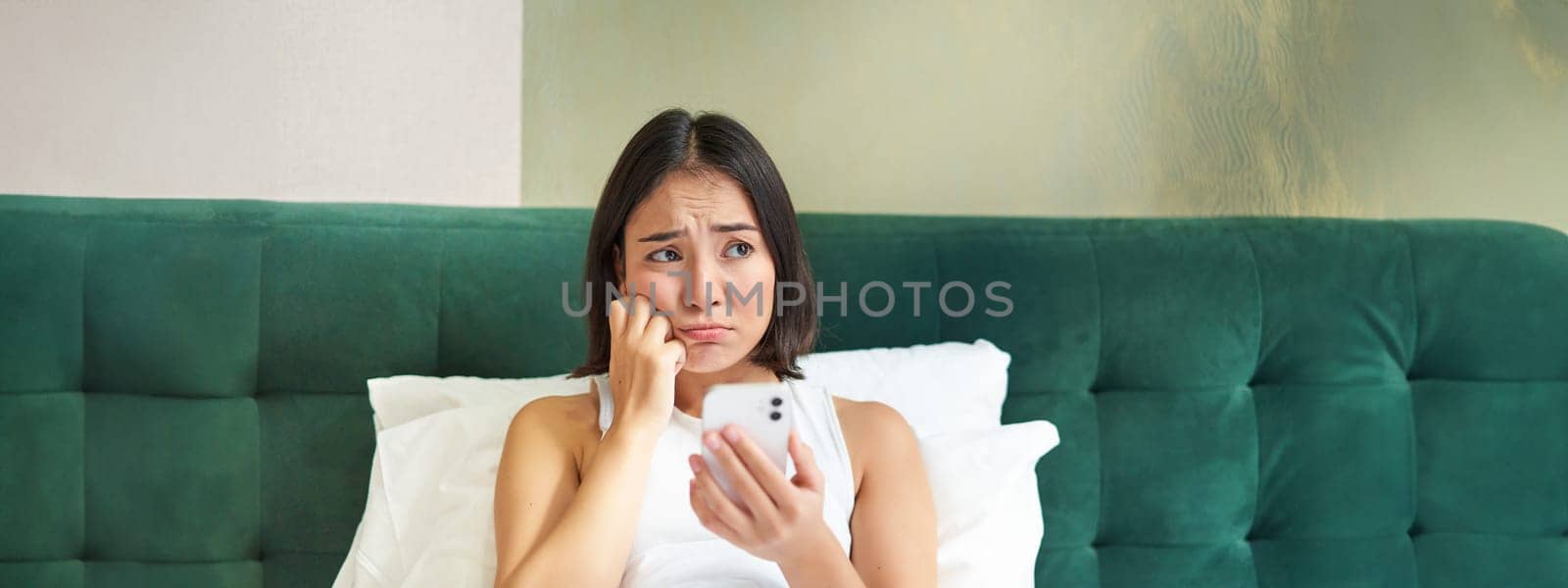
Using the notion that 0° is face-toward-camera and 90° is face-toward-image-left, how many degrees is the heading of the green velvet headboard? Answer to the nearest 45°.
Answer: approximately 0°

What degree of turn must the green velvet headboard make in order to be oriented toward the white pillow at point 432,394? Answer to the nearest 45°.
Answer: approximately 90° to its right

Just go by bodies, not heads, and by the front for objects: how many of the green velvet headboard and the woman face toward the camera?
2

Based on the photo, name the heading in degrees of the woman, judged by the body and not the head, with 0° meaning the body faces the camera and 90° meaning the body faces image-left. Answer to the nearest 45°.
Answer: approximately 0°
